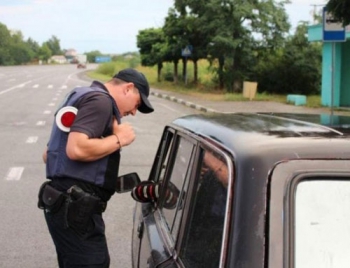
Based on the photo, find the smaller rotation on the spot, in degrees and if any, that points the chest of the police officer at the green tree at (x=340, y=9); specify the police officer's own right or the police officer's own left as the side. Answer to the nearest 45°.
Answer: approximately 45° to the police officer's own left

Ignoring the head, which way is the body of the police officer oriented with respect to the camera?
to the viewer's right

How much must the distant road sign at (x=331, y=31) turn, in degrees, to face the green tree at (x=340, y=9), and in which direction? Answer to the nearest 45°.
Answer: approximately 180°

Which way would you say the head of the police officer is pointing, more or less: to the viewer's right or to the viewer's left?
to the viewer's right

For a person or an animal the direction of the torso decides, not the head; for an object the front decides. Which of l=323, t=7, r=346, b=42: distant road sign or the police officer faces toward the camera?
the distant road sign

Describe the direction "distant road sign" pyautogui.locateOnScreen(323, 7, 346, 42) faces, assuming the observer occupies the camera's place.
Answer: facing the viewer

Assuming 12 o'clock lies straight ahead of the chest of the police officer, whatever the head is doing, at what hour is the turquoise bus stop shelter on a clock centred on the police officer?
The turquoise bus stop shelter is roughly at 10 o'clock from the police officer.

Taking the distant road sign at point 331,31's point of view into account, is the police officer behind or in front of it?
in front

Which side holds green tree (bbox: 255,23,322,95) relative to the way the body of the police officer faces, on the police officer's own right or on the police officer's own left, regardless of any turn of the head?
on the police officer's own left

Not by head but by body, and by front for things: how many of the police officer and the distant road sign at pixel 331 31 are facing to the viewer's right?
1
